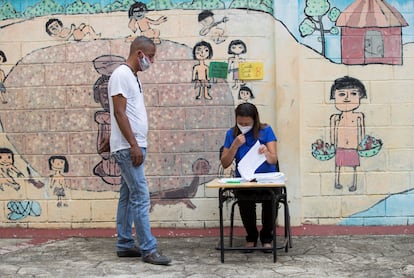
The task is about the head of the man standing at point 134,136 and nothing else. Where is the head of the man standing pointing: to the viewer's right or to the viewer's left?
to the viewer's right

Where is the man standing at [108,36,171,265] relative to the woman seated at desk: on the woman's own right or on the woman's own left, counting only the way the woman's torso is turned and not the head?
on the woman's own right

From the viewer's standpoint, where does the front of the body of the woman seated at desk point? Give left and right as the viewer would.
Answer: facing the viewer
